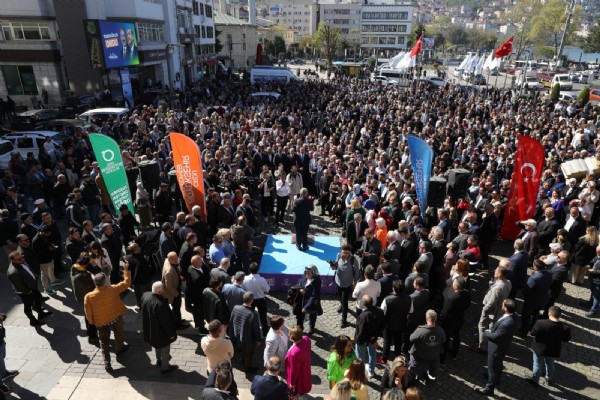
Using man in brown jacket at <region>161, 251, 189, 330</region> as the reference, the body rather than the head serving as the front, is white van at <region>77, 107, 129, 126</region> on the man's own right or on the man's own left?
on the man's own left

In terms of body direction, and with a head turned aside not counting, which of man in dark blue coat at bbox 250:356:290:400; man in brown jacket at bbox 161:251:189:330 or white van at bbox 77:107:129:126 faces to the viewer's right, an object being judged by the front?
the man in brown jacket

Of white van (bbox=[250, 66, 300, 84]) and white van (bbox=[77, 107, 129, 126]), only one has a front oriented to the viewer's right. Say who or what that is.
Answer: white van (bbox=[250, 66, 300, 84])

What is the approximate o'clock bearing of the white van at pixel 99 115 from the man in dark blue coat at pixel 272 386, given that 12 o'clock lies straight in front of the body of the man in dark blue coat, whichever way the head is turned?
The white van is roughly at 11 o'clock from the man in dark blue coat.

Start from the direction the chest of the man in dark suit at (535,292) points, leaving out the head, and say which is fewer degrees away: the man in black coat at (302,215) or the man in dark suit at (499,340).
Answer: the man in black coat

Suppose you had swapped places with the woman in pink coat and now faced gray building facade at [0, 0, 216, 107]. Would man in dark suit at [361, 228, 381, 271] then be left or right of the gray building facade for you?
right

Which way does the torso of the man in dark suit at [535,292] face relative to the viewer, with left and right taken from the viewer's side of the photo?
facing away from the viewer and to the left of the viewer

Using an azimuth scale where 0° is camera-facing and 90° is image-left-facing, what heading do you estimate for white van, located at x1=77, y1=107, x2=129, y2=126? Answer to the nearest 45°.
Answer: approximately 90°

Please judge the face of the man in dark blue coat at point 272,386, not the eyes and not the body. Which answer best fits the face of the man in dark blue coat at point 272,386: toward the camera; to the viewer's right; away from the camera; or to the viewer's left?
away from the camera

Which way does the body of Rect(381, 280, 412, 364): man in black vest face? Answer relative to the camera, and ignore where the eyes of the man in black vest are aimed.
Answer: away from the camera

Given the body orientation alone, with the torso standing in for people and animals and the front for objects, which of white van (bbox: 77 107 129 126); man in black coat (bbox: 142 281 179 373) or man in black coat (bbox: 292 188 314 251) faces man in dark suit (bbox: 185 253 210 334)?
man in black coat (bbox: 142 281 179 373)

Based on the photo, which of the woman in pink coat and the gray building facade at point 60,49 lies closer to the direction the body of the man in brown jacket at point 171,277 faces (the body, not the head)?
the woman in pink coat
